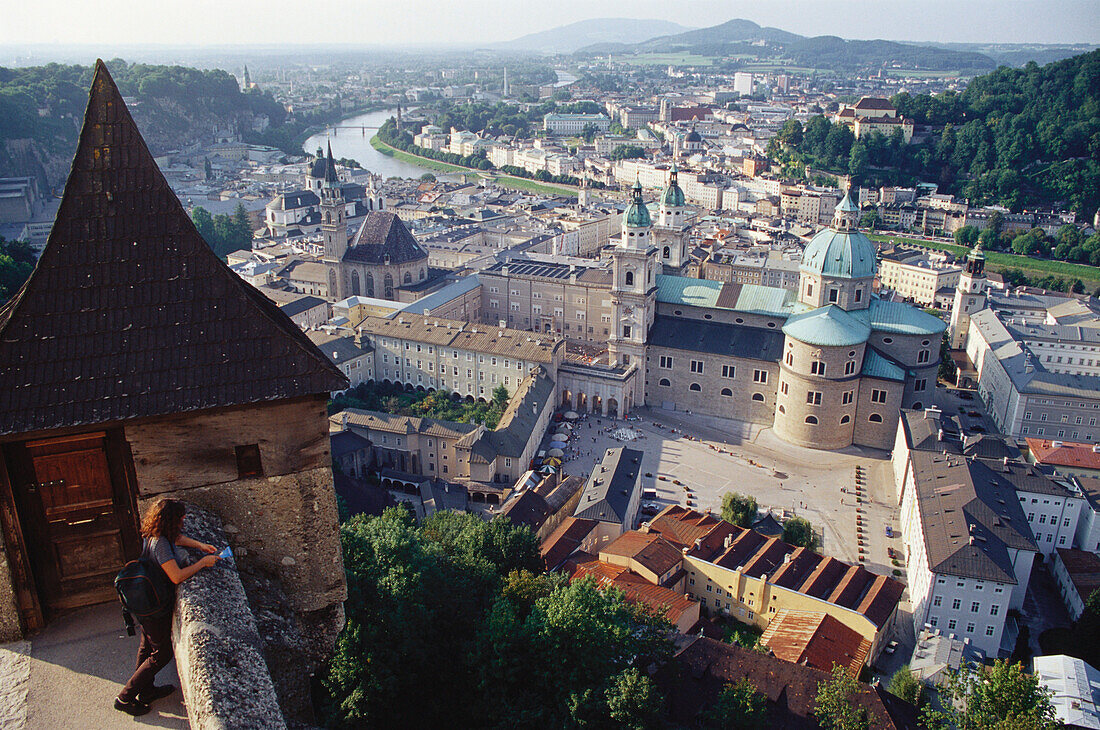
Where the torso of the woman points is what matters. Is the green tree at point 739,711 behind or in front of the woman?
in front

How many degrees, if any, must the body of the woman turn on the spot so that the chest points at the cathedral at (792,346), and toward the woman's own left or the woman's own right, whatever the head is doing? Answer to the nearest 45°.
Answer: approximately 45° to the woman's own left

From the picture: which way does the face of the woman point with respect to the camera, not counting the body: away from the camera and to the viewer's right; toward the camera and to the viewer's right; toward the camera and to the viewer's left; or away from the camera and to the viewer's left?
away from the camera and to the viewer's right

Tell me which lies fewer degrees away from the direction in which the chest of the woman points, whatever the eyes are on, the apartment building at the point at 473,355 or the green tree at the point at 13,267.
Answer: the apartment building

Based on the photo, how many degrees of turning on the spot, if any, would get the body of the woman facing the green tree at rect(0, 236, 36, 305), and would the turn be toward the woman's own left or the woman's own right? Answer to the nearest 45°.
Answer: approximately 90° to the woman's own left

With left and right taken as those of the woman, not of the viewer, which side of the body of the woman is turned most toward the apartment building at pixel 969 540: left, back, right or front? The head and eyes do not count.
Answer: front

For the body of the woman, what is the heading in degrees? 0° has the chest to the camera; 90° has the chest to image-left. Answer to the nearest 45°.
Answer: approximately 270°

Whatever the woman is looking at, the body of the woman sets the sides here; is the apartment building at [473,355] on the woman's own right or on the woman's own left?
on the woman's own left

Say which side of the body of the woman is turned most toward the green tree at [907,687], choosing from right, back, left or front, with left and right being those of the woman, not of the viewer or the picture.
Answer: front

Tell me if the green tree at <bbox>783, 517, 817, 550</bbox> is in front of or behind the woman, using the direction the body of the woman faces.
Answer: in front
